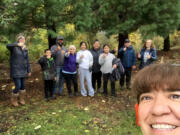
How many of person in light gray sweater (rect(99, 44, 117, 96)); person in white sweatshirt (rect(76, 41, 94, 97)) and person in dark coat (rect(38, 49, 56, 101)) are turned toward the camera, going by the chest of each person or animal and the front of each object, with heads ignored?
3

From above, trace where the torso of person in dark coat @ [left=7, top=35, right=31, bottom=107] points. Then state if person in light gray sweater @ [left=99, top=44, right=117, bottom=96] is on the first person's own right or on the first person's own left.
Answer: on the first person's own left

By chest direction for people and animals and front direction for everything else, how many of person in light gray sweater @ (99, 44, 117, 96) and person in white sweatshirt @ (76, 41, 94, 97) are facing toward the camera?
2

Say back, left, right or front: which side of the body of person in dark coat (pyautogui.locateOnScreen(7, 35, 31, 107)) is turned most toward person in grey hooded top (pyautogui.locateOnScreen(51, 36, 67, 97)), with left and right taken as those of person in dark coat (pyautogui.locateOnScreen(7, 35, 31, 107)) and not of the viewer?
left

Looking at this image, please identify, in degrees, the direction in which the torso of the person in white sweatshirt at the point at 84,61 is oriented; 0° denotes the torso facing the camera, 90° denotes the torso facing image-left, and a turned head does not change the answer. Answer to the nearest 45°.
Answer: approximately 0°
